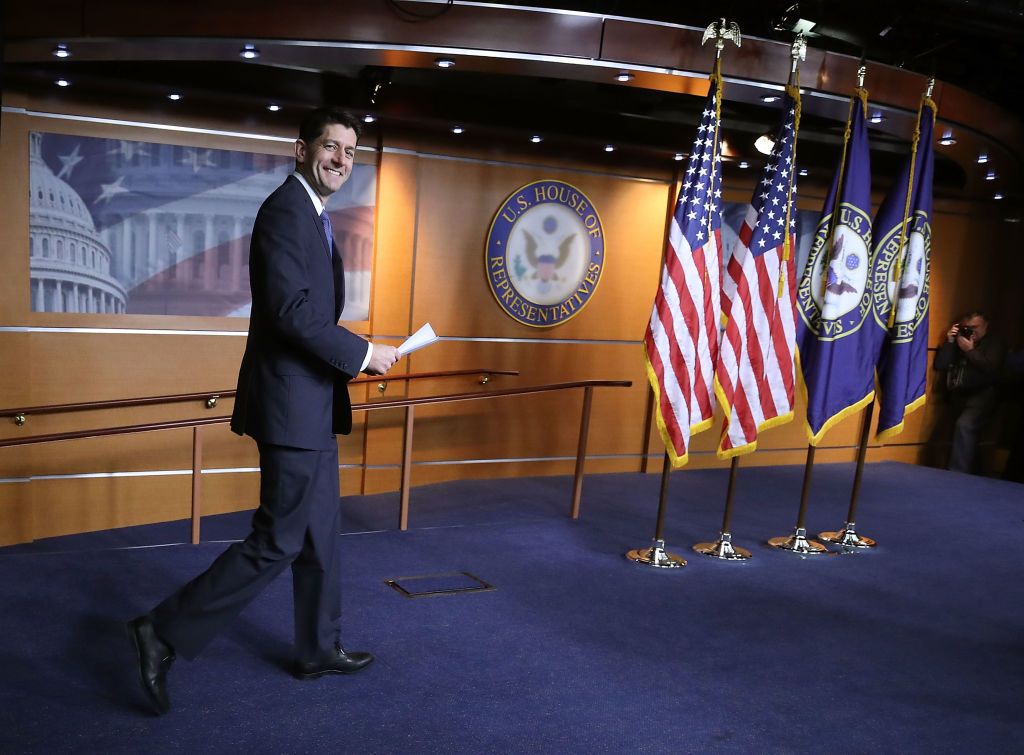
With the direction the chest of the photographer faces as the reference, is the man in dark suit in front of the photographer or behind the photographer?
in front

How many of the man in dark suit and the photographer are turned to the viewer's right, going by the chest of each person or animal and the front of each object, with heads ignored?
1

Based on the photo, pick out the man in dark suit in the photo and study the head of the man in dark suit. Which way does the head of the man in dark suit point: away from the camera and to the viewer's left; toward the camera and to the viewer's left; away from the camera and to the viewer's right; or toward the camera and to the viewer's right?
toward the camera and to the viewer's right

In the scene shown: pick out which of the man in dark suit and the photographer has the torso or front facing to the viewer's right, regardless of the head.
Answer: the man in dark suit

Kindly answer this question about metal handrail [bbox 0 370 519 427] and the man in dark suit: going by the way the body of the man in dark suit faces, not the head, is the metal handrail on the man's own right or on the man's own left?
on the man's own left

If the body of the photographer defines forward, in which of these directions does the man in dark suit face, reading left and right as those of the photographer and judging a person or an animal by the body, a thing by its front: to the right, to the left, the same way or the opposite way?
the opposite way

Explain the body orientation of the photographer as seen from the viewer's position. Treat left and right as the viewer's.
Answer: facing the viewer and to the left of the viewer

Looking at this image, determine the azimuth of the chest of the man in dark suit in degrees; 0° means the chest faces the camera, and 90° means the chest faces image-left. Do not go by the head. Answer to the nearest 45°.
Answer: approximately 270°

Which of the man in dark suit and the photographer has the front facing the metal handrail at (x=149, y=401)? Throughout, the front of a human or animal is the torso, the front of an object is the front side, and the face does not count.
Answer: the photographer

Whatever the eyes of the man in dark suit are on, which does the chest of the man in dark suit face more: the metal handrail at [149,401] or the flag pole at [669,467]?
the flag pole

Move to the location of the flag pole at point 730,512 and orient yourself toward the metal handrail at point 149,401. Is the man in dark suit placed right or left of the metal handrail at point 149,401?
left

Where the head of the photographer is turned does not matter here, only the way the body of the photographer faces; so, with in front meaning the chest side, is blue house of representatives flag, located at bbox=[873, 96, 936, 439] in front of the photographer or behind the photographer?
in front

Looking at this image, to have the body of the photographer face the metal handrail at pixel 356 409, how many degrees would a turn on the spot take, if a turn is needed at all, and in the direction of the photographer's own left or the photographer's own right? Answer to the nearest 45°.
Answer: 0° — they already face it
